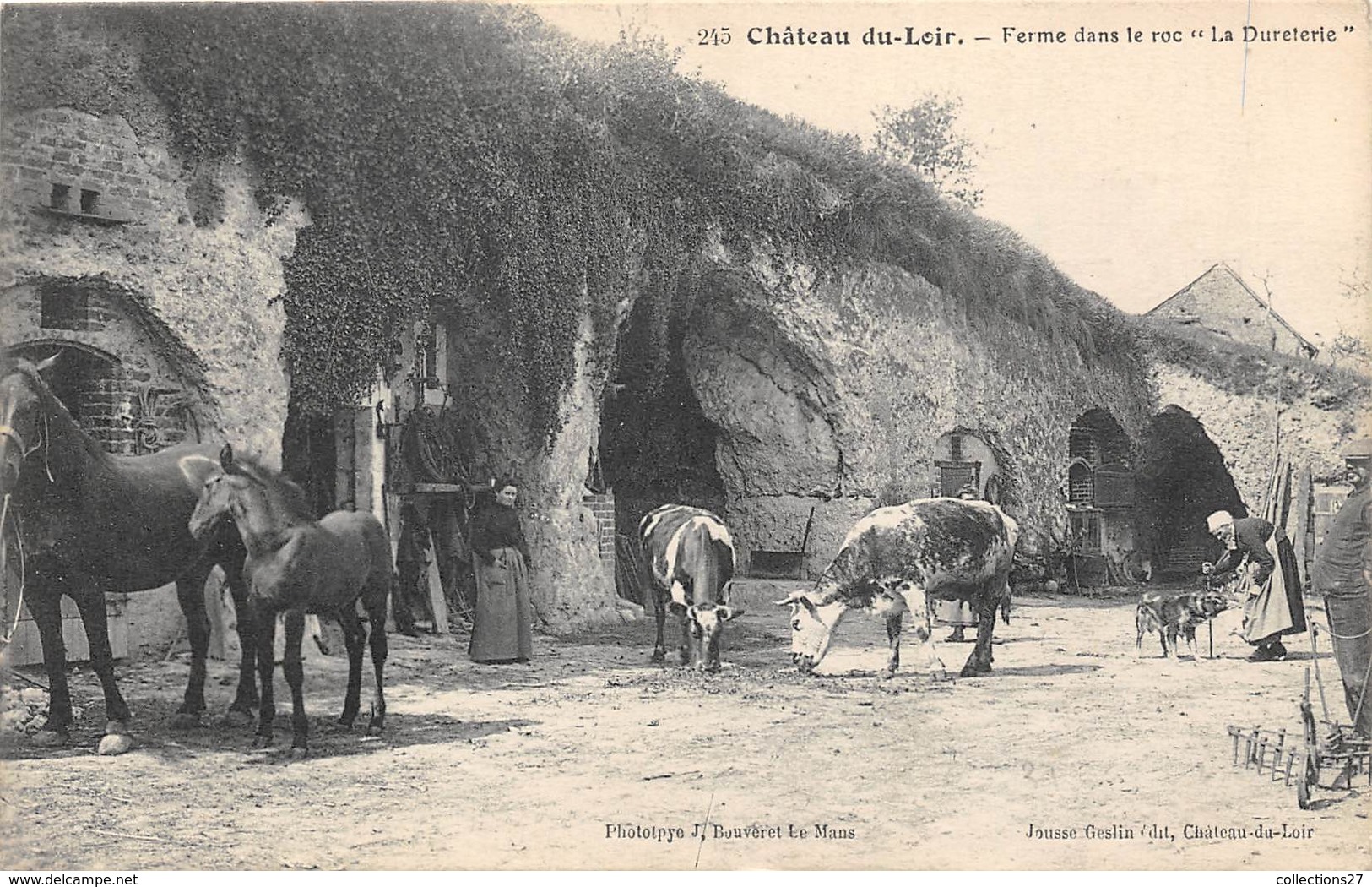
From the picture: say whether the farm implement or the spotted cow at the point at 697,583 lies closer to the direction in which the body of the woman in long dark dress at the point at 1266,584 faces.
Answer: the spotted cow

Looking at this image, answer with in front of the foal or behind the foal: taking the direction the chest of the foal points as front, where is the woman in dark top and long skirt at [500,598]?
behind

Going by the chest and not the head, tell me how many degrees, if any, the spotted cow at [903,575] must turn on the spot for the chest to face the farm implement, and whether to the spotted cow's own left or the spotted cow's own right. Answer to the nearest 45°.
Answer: approximately 135° to the spotted cow's own left

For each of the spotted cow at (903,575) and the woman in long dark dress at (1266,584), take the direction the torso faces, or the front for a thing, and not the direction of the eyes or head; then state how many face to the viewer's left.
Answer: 2

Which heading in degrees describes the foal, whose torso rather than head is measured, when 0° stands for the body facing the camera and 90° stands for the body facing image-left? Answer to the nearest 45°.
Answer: approximately 45°

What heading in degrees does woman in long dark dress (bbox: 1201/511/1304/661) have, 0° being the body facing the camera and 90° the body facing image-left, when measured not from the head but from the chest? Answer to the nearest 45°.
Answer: approximately 90°

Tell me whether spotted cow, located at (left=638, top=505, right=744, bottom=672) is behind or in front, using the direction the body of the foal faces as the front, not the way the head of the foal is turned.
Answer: behind

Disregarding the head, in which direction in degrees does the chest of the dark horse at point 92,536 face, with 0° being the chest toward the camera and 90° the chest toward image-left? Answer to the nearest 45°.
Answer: approximately 45°

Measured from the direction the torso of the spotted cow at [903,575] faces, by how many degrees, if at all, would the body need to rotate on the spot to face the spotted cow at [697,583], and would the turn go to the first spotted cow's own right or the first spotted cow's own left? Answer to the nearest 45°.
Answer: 0° — it already faces it

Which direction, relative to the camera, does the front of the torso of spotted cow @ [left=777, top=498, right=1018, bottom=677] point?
to the viewer's left
